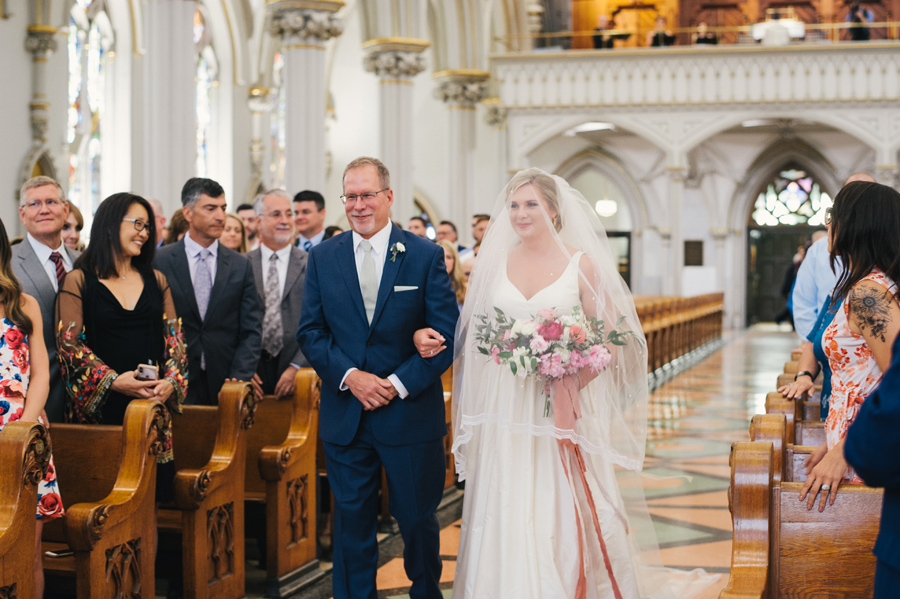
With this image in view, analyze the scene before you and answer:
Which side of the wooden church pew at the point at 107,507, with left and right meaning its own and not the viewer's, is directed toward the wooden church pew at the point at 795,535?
left

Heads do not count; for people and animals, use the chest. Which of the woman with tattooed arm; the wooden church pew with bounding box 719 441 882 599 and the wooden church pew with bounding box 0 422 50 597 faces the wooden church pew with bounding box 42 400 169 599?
the woman with tattooed arm

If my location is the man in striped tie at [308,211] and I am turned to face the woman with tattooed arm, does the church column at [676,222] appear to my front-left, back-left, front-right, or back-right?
back-left

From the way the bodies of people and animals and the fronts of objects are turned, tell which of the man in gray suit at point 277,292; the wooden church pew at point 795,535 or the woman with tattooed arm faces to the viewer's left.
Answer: the woman with tattooed arm

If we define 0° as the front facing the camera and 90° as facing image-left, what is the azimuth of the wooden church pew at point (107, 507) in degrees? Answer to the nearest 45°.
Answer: approximately 45°

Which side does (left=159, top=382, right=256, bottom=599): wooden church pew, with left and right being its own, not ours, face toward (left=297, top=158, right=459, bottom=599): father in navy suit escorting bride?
left

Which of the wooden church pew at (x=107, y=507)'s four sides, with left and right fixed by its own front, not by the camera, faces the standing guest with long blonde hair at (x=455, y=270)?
back

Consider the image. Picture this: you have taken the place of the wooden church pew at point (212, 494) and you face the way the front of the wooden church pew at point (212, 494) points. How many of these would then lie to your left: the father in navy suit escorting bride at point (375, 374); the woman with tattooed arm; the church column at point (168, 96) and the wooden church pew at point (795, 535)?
3

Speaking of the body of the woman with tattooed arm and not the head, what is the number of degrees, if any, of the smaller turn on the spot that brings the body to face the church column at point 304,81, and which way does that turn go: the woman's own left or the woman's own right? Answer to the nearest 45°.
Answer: approximately 45° to the woman's own right

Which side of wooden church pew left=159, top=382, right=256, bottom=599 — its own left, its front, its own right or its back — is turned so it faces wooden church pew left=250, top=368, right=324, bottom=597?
back

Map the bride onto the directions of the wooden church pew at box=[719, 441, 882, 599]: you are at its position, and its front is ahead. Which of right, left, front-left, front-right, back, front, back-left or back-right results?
back-right

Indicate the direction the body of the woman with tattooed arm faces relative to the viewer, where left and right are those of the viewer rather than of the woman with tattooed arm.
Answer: facing to the left of the viewer
